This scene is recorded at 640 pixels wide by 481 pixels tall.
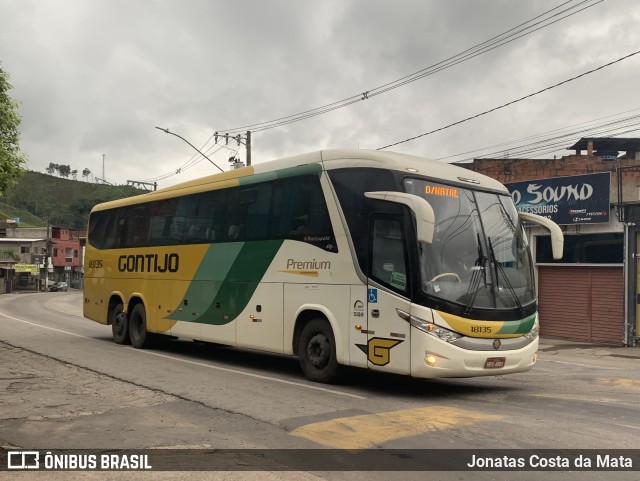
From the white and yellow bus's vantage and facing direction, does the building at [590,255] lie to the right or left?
on its left

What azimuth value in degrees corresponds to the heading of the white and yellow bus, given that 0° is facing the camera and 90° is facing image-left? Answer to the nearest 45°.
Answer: approximately 315°
